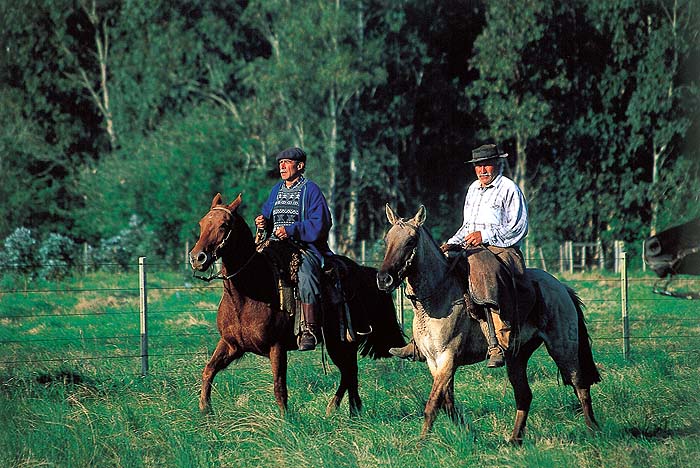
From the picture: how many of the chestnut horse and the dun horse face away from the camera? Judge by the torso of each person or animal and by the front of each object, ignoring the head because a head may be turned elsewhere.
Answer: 0

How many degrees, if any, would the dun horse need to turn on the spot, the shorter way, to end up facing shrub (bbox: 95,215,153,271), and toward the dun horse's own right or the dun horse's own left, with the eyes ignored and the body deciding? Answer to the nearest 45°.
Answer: approximately 90° to the dun horse's own right

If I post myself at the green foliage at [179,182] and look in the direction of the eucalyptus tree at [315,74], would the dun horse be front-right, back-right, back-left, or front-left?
front-right

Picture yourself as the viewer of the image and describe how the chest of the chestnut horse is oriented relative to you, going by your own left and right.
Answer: facing the viewer and to the left of the viewer

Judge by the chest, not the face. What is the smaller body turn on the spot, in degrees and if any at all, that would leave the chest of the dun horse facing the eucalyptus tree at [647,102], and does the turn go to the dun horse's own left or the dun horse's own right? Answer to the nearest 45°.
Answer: approximately 135° to the dun horse's own right

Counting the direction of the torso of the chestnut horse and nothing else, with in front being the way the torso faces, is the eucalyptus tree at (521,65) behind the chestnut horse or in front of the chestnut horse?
behind

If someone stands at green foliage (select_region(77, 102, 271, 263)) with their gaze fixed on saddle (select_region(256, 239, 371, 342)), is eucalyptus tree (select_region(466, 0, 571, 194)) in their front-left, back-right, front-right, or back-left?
front-left

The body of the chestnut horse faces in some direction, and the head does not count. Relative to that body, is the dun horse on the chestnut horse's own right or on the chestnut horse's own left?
on the chestnut horse's own left

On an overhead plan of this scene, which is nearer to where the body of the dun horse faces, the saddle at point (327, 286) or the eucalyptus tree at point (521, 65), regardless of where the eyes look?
the saddle

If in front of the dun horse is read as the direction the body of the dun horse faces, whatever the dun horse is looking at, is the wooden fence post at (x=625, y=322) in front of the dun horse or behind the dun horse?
behind

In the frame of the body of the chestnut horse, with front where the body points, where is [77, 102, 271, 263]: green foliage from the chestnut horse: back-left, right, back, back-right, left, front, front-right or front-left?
back-right
